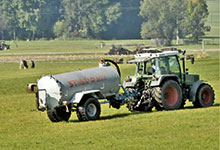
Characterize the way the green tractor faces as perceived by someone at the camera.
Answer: facing away from the viewer and to the right of the viewer
